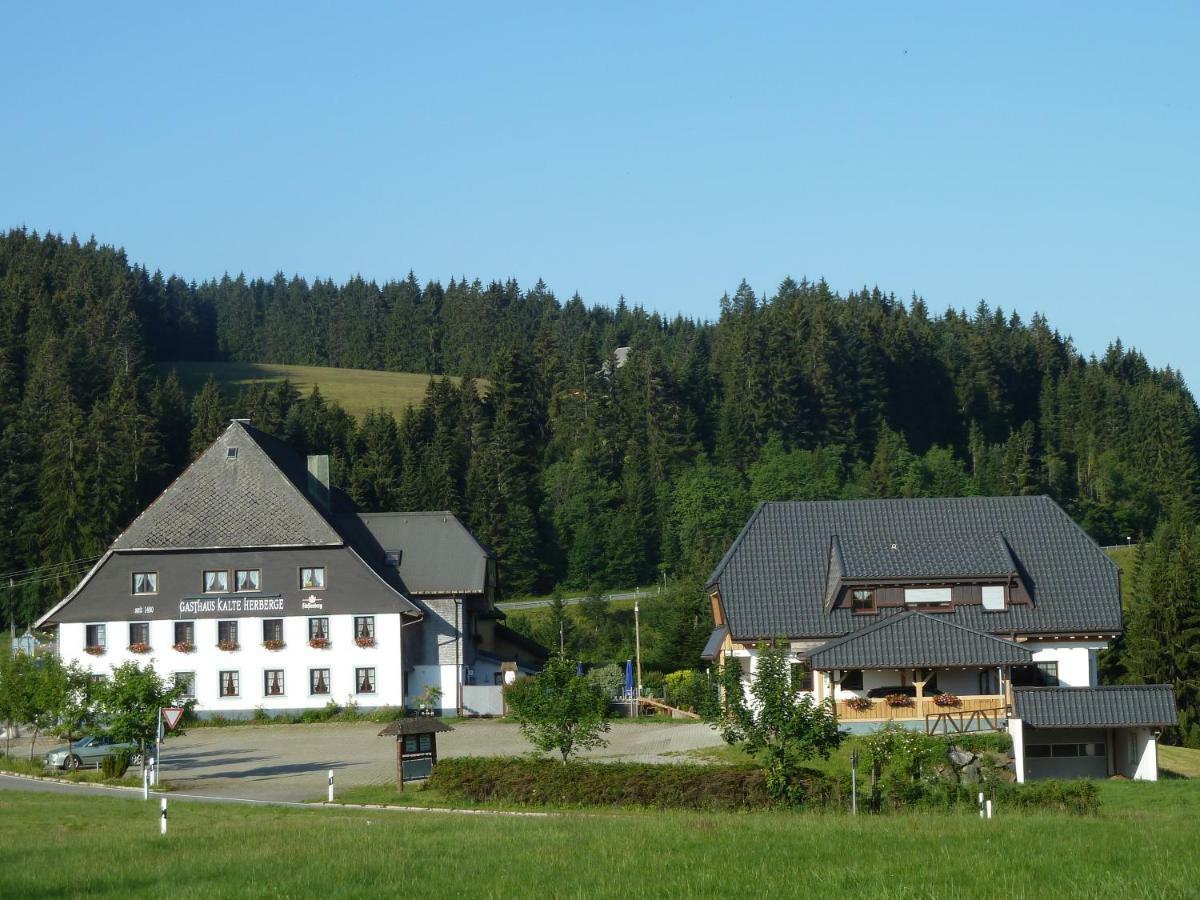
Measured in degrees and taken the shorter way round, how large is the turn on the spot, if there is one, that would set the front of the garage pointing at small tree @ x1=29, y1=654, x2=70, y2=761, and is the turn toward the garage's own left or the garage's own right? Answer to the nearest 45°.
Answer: approximately 90° to the garage's own right

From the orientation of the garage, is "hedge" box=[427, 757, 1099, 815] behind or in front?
in front

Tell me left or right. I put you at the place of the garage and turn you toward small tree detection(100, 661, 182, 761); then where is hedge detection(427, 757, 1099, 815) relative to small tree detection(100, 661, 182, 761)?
left

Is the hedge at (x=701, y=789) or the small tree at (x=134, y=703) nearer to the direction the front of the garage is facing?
the hedge

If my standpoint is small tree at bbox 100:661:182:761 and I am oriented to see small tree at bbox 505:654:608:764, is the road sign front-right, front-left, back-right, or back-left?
front-right

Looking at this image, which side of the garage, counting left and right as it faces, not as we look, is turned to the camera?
front

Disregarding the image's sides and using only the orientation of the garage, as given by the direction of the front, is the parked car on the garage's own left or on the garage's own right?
on the garage's own right

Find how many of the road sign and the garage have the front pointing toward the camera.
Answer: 2

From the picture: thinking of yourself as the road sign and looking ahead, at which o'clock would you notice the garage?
The garage is roughly at 9 o'clock from the road sign.

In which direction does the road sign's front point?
toward the camera

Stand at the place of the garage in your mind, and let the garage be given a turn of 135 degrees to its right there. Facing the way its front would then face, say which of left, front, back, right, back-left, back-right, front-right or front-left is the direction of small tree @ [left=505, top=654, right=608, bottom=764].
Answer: left
